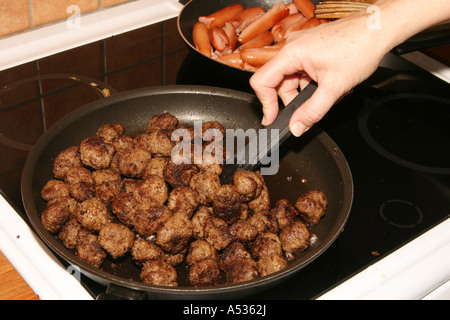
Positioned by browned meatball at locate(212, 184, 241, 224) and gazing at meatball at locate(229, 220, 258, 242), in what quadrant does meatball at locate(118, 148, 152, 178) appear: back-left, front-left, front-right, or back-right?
back-right

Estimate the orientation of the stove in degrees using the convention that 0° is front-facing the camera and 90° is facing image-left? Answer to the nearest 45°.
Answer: approximately 315°
